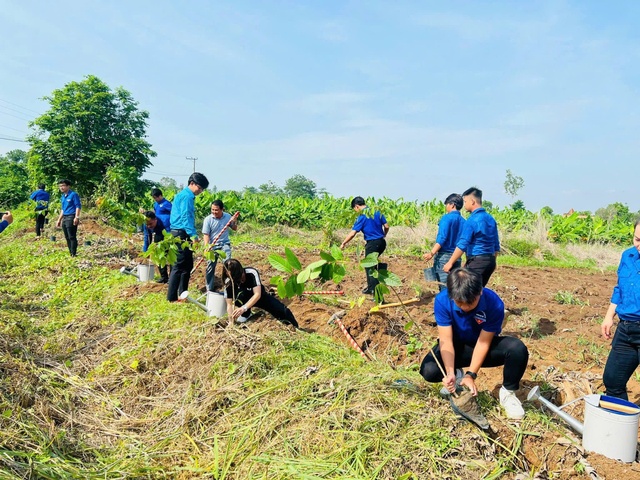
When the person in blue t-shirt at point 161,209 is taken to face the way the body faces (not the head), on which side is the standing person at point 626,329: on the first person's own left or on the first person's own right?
on the first person's own left

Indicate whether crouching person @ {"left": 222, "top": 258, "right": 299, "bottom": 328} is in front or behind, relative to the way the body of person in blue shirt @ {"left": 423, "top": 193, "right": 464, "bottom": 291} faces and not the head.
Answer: in front

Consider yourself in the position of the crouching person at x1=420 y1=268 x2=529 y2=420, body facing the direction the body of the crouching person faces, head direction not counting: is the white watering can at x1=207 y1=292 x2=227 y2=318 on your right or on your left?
on your right

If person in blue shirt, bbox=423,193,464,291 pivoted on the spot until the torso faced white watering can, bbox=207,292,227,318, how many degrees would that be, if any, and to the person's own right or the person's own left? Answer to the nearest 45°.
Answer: approximately 45° to the person's own left

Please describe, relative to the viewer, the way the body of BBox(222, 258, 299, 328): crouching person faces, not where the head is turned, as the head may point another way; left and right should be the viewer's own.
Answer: facing the viewer and to the left of the viewer

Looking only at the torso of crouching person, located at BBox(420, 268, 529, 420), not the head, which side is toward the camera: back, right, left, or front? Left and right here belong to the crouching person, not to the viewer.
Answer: front

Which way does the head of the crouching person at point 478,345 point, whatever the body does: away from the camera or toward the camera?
toward the camera

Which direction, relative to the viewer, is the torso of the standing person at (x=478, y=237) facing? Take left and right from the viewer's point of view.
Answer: facing away from the viewer and to the left of the viewer

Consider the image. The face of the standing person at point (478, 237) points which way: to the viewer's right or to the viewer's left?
to the viewer's left

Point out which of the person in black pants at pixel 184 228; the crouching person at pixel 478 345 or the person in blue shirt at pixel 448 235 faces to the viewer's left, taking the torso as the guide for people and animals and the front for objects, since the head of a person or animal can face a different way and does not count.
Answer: the person in blue shirt

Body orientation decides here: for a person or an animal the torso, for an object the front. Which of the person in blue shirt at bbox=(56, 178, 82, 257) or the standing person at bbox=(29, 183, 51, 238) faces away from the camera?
the standing person

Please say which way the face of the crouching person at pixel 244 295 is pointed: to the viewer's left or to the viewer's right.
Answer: to the viewer's left
